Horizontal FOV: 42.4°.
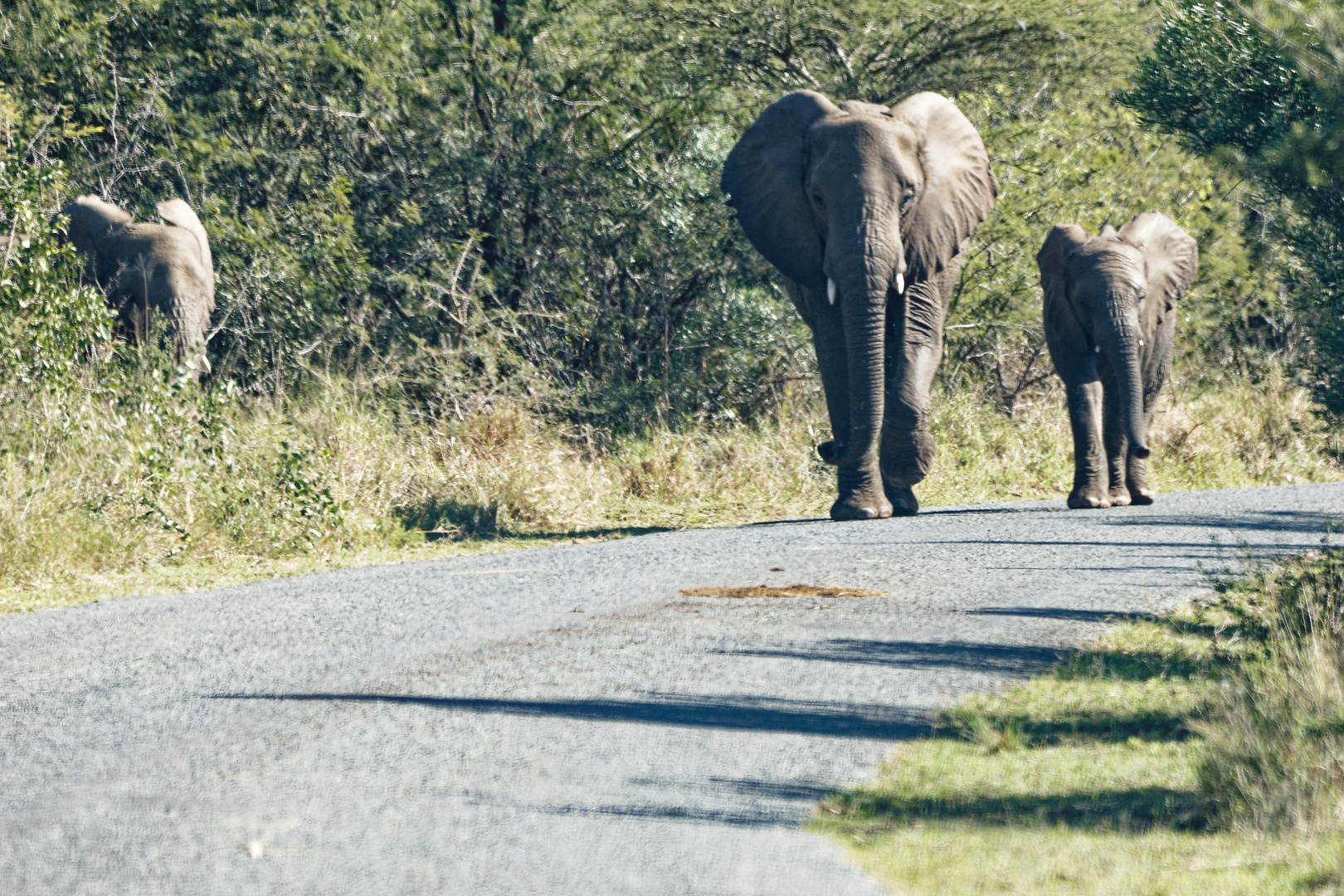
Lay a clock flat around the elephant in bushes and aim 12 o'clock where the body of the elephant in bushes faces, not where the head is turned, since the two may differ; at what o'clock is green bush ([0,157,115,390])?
The green bush is roughly at 2 o'clock from the elephant in bushes.

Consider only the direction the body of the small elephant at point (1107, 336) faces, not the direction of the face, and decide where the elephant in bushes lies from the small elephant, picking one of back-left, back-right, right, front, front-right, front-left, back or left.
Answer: right

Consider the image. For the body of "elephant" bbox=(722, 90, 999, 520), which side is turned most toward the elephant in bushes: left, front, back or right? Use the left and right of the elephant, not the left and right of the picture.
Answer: back

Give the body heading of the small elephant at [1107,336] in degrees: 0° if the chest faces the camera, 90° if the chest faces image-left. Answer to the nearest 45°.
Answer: approximately 0°

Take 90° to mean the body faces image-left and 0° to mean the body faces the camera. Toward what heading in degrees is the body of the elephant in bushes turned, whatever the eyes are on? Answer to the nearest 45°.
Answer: approximately 315°

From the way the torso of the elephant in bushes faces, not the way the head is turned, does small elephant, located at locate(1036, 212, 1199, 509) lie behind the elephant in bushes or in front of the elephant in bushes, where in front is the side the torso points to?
in front
